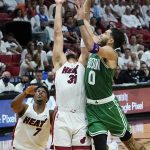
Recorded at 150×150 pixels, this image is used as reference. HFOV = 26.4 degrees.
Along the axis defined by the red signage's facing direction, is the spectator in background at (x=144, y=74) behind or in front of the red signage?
behind

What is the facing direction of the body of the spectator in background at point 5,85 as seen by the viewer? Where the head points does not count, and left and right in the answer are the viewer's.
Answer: facing the viewer

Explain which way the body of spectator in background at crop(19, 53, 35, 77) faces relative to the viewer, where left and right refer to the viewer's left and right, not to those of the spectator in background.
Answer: facing the viewer and to the right of the viewer

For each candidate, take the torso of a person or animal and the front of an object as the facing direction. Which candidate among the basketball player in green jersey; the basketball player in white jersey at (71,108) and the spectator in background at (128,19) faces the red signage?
the spectator in background

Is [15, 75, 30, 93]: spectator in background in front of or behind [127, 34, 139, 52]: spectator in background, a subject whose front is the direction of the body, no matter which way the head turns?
in front

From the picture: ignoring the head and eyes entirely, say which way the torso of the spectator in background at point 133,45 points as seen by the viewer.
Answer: toward the camera

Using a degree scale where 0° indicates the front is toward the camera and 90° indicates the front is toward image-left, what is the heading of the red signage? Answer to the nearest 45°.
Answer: approximately 0°

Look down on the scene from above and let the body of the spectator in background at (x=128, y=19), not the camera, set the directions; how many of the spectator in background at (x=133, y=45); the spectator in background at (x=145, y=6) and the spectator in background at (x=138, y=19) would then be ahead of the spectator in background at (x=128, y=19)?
1

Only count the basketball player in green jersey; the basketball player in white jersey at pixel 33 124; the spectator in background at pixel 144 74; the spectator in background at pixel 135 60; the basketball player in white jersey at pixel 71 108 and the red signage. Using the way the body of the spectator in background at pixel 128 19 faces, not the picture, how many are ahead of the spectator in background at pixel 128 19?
6

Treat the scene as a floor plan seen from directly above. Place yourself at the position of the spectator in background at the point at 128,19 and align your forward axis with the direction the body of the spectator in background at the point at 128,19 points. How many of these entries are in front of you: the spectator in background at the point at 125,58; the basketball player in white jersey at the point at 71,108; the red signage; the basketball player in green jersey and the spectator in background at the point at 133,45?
5

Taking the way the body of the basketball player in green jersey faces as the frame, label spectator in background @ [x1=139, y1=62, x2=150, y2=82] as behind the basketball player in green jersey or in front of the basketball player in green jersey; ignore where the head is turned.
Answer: behind

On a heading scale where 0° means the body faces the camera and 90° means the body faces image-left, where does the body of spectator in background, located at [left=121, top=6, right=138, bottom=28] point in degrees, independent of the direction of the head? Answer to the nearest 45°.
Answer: approximately 0°
